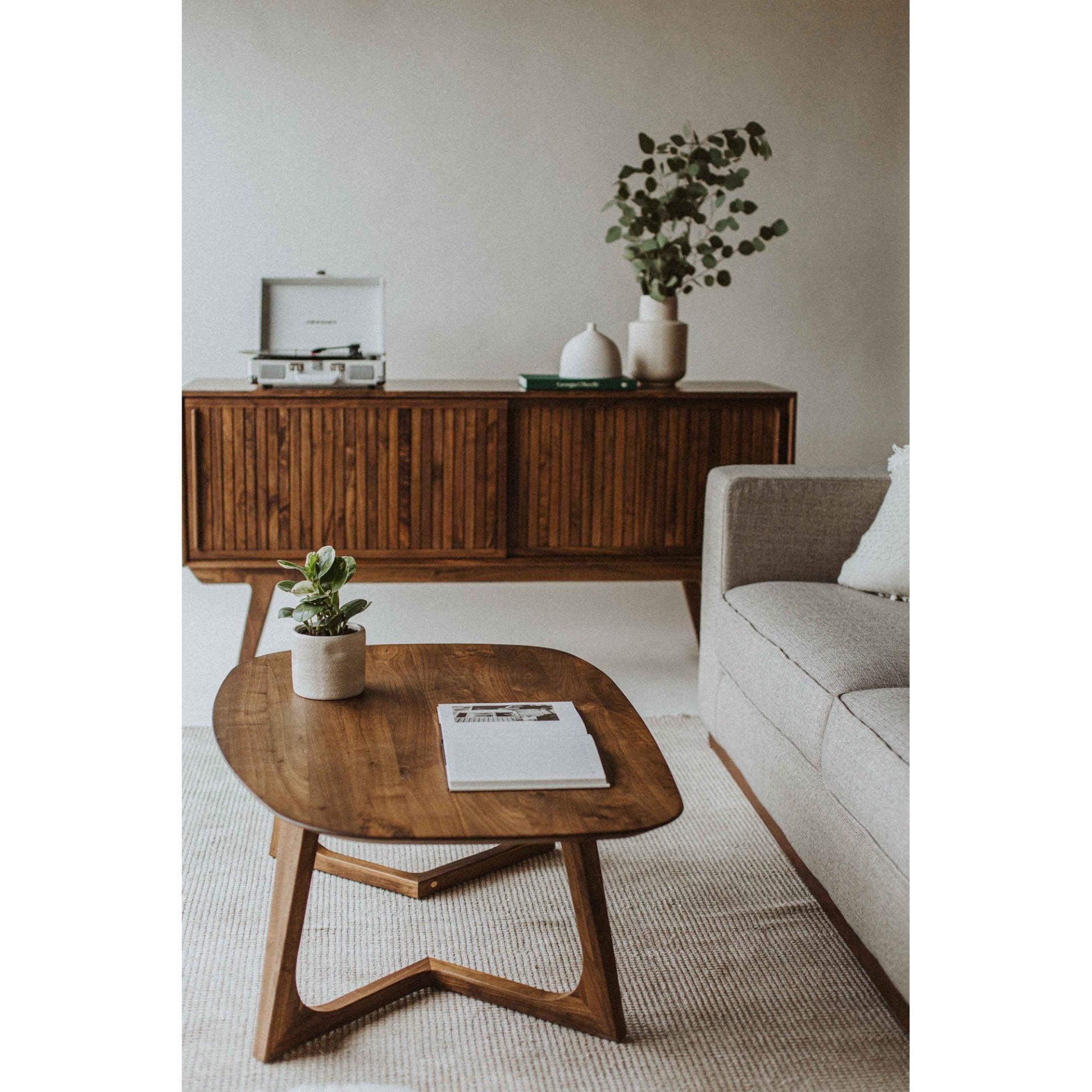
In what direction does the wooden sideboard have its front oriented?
toward the camera

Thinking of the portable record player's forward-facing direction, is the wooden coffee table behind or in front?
in front

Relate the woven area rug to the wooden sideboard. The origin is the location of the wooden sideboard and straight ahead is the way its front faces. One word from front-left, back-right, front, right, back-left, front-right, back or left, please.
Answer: front

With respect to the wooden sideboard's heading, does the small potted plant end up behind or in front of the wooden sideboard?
in front

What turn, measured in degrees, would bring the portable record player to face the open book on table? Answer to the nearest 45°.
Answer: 0° — it already faces it

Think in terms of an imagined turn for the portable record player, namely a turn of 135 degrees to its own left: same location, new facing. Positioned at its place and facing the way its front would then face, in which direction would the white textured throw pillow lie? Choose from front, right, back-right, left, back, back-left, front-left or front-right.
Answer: right

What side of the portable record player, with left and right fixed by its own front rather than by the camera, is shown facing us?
front

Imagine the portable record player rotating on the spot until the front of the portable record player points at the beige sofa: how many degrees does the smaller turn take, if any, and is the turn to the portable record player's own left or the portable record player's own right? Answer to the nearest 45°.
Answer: approximately 45° to the portable record player's own left

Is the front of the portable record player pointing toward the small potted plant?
yes

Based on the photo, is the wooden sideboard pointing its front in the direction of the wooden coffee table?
yes
